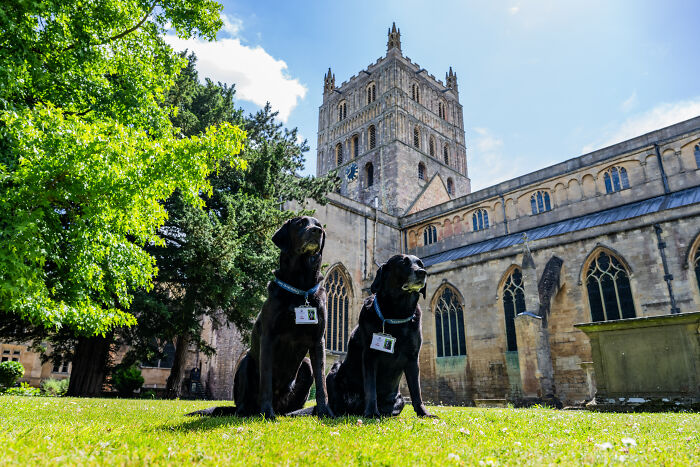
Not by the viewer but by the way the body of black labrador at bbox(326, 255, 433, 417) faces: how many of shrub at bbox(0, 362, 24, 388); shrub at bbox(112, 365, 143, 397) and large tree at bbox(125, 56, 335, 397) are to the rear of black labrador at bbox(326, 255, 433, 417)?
3

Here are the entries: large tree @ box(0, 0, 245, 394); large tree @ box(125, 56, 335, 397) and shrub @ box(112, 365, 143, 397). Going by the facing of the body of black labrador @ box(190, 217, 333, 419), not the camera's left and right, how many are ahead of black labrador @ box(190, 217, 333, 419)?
0

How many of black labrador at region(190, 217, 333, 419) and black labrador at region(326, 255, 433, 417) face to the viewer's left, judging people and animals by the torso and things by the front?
0

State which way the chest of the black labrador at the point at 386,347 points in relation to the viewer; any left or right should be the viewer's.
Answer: facing the viewer and to the right of the viewer

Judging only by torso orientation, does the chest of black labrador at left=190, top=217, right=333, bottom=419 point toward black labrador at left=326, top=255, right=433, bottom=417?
no

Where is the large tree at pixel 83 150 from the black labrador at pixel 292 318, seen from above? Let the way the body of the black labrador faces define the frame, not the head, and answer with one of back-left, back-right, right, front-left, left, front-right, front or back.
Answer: back

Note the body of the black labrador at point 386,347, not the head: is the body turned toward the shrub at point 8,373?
no

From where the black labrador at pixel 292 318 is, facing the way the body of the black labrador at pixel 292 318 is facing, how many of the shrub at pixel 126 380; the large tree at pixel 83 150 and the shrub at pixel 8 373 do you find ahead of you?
0

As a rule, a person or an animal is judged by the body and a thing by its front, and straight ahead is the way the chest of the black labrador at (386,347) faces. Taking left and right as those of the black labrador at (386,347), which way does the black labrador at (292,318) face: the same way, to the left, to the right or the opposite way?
the same way

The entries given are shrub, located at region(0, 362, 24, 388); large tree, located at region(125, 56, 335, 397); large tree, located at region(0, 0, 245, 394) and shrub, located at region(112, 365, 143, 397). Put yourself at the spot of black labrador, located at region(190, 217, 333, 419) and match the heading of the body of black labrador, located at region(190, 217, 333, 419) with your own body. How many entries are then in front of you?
0

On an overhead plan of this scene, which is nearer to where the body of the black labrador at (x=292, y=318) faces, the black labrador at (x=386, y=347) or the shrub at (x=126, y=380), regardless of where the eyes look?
the black labrador

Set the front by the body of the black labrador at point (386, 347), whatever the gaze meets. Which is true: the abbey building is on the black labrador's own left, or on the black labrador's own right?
on the black labrador's own left

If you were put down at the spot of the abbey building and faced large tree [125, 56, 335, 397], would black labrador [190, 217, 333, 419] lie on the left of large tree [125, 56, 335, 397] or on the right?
left

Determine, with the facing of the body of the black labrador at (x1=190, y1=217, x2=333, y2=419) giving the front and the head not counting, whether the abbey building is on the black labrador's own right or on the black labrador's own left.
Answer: on the black labrador's own left

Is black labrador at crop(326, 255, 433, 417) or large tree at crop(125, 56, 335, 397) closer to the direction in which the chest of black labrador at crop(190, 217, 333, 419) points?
the black labrador

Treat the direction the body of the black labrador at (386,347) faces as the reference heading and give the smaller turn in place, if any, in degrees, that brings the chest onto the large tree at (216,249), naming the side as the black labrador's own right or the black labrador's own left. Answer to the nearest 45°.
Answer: approximately 180°

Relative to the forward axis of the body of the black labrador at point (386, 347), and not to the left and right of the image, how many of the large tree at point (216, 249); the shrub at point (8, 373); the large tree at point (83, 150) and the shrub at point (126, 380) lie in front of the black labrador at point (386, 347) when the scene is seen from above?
0

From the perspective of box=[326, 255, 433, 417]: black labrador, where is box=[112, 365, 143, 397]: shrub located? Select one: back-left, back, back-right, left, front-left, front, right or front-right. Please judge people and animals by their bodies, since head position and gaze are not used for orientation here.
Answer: back
